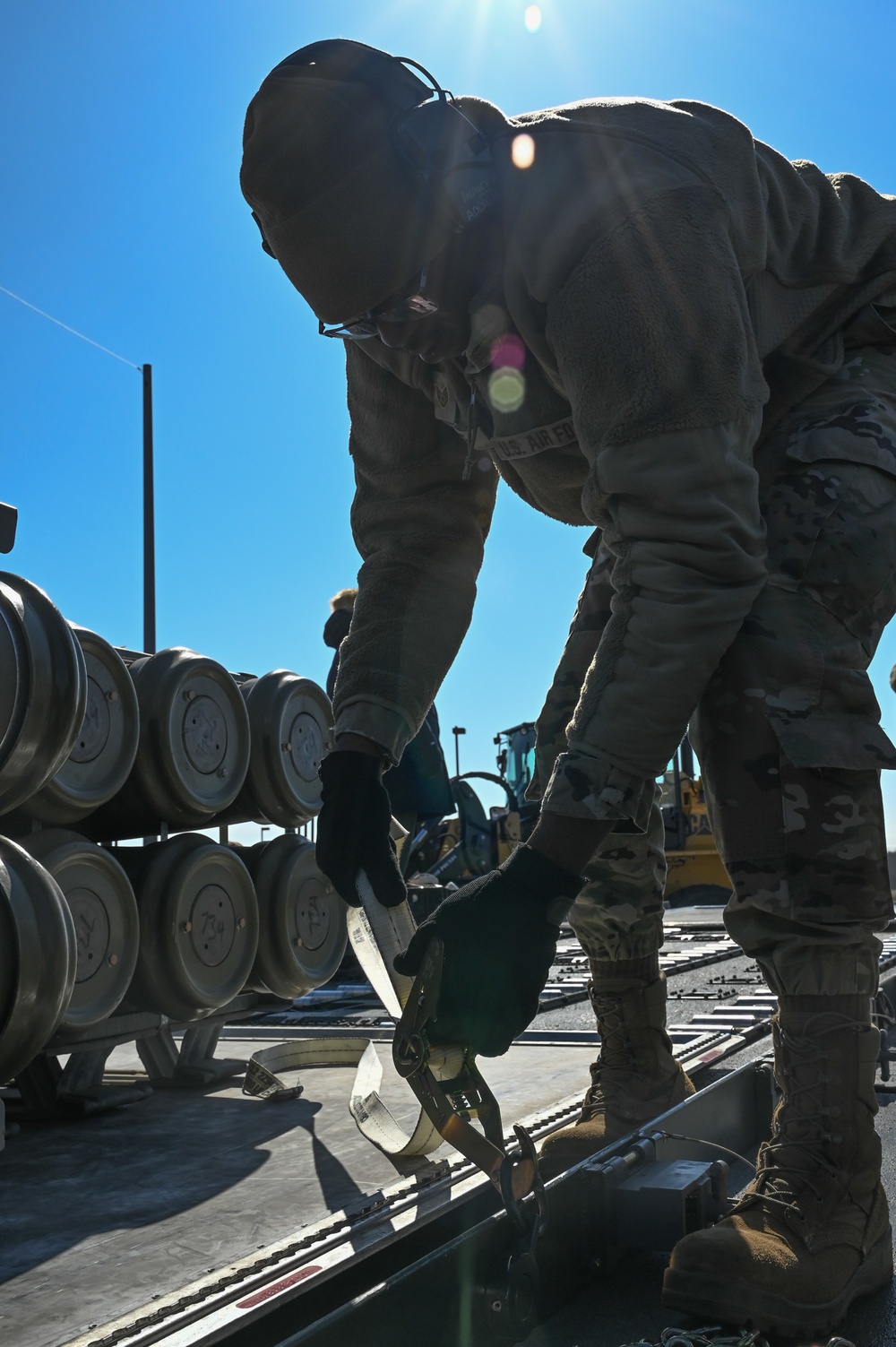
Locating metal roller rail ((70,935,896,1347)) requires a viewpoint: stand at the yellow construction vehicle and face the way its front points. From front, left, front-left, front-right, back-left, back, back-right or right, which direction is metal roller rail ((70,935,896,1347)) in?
left

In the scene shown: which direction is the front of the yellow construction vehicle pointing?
to the viewer's left

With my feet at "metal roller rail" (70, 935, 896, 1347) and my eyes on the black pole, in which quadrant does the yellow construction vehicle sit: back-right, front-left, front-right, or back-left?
front-right

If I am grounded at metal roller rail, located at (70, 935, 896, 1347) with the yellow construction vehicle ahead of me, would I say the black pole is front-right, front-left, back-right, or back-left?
front-left
